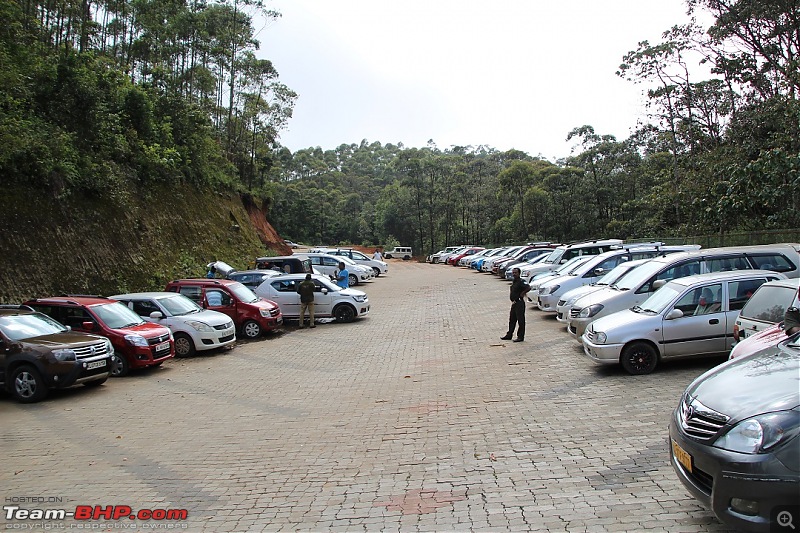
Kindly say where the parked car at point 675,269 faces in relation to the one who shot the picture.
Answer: facing the viewer and to the left of the viewer

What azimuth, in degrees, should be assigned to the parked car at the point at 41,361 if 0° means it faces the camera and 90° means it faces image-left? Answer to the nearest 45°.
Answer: approximately 315°

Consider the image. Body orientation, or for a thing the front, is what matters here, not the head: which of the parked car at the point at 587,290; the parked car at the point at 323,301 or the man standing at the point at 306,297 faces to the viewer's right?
the parked car at the point at 323,301

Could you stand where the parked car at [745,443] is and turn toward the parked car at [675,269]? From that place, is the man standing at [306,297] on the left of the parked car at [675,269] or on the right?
left

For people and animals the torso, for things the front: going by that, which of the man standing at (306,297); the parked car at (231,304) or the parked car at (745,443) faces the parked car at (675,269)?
the parked car at (231,304)

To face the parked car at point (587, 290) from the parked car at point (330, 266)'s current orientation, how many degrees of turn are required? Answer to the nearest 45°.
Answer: approximately 45° to its right

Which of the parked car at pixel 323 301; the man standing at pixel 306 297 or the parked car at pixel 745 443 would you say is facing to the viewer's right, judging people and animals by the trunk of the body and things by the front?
the parked car at pixel 323 301

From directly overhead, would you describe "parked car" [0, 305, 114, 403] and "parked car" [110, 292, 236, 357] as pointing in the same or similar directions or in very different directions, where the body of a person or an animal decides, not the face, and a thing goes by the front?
same or similar directions

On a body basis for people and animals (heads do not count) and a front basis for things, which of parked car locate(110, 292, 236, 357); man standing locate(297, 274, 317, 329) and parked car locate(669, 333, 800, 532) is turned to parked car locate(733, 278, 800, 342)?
parked car locate(110, 292, 236, 357)

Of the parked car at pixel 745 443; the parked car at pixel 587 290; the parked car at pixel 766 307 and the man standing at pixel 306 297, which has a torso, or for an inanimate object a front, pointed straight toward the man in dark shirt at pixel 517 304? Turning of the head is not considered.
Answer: the parked car at pixel 587 290

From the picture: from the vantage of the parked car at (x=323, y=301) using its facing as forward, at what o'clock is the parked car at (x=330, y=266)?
the parked car at (x=330, y=266) is roughly at 9 o'clock from the parked car at (x=323, y=301).

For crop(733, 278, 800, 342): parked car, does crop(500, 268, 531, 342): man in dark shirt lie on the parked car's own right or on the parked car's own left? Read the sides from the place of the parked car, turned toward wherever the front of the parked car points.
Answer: on the parked car's own left

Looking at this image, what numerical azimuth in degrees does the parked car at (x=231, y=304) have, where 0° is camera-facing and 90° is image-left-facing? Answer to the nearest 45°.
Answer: approximately 315°

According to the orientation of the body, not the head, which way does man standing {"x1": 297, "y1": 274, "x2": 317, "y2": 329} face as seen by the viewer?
away from the camera

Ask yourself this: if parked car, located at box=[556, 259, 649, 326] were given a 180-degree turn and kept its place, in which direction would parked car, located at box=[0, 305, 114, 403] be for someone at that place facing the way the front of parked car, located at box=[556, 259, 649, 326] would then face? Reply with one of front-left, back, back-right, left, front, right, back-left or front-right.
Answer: back

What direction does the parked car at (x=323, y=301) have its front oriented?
to the viewer's right
